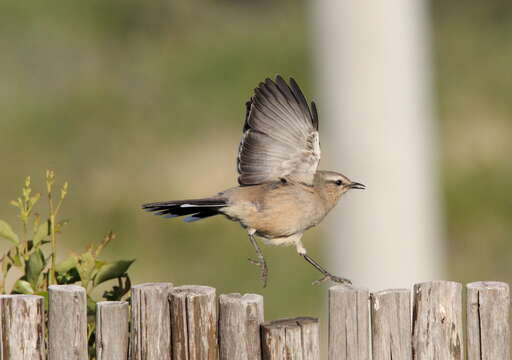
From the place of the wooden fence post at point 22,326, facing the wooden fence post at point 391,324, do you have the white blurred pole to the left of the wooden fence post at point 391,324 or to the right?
left

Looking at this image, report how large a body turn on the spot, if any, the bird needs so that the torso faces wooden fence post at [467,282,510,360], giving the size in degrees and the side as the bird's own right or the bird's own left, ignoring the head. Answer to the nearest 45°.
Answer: approximately 45° to the bird's own right

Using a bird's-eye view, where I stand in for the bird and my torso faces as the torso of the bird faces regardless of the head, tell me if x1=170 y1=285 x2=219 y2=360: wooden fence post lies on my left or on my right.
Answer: on my right

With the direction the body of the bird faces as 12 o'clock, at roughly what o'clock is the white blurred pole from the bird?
The white blurred pole is roughly at 10 o'clock from the bird.

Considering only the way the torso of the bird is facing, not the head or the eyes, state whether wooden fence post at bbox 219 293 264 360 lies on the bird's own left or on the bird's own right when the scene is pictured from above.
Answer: on the bird's own right

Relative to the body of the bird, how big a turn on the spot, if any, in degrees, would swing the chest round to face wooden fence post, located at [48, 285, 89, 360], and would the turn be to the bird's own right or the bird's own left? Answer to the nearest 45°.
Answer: approximately 135° to the bird's own right

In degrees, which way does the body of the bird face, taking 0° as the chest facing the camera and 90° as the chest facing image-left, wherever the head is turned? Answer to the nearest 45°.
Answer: approximately 270°

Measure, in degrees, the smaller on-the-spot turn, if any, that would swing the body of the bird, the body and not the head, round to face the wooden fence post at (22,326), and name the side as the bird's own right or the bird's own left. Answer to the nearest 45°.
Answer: approximately 135° to the bird's own right

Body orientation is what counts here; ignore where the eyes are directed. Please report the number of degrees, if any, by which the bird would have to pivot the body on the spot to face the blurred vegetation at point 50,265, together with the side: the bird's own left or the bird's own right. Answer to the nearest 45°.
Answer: approximately 135° to the bird's own right

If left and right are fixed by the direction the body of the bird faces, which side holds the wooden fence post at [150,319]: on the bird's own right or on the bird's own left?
on the bird's own right

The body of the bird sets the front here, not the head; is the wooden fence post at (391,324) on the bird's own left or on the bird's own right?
on the bird's own right
